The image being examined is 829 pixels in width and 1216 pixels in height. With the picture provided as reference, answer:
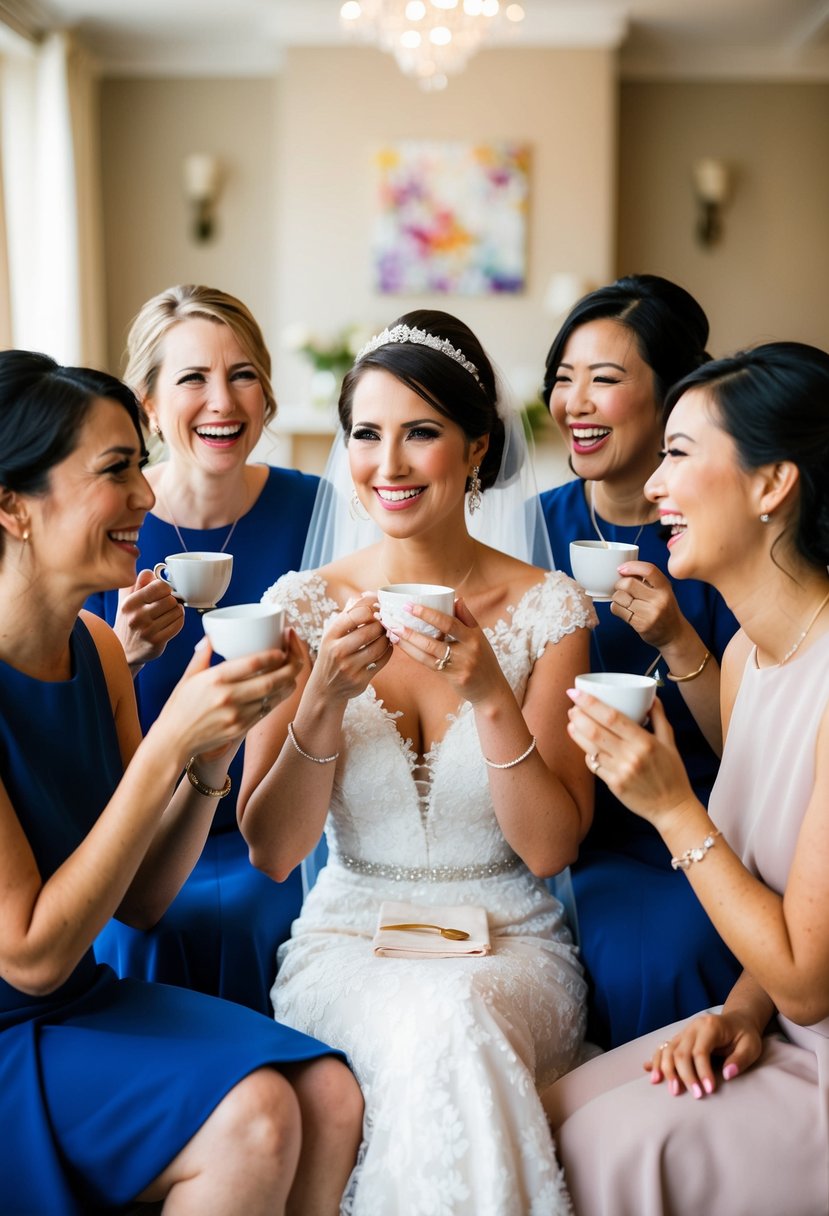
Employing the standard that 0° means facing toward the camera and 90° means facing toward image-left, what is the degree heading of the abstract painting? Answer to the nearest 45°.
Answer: approximately 0°

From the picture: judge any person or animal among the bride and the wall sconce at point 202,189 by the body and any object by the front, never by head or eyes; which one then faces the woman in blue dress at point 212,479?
the wall sconce

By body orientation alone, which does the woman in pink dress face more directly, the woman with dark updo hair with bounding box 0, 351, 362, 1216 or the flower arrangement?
the woman with dark updo hair

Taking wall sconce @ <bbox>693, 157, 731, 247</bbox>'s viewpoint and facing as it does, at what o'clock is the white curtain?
The white curtain is roughly at 2 o'clock from the wall sconce.

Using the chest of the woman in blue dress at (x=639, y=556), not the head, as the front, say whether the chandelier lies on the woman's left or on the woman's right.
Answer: on the woman's right

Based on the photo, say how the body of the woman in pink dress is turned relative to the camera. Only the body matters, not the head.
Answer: to the viewer's left

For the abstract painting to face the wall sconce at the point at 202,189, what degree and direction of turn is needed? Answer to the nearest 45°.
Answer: approximately 90° to its right

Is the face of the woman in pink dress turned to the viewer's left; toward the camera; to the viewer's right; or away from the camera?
to the viewer's left

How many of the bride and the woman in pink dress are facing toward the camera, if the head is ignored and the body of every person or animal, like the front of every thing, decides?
1

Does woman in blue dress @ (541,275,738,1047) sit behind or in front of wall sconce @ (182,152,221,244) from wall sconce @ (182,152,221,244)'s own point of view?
in front
